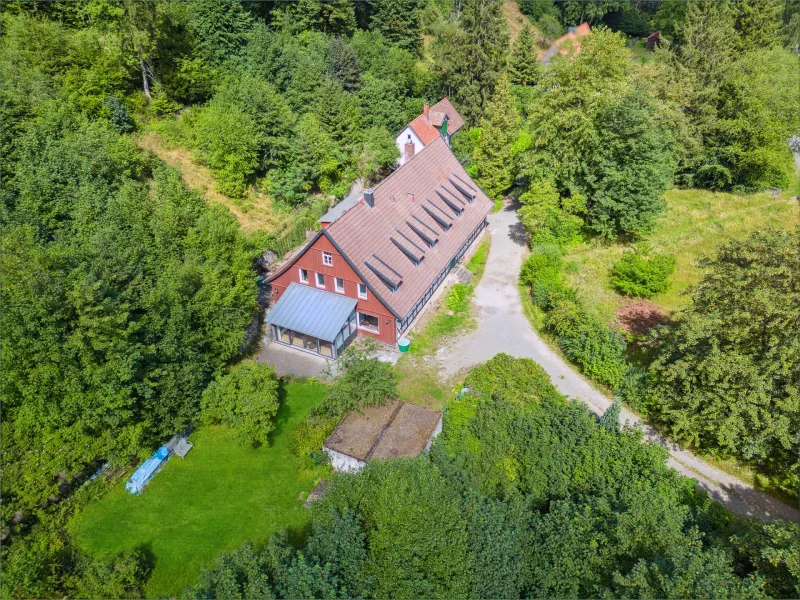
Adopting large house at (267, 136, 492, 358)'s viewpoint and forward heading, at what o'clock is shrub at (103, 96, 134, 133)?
The shrub is roughly at 3 o'clock from the large house.

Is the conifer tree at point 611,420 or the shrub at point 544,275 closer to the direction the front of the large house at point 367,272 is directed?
the conifer tree

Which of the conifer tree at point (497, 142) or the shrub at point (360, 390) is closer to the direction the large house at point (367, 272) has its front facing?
the shrub

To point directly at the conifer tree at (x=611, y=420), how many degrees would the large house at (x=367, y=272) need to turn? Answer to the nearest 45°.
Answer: approximately 90° to its left

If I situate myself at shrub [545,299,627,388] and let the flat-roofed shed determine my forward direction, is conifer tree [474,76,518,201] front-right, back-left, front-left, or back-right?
back-right

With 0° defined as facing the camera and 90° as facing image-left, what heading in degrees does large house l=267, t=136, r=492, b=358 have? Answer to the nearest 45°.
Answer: approximately 45°

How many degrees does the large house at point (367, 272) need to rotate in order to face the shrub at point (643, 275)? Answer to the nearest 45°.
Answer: approximately 135° to its left

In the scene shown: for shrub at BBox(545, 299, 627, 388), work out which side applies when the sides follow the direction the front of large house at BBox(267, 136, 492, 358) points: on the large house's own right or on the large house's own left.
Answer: on the large house's own left

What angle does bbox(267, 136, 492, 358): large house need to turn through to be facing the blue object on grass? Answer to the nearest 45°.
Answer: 0° — it already faces it

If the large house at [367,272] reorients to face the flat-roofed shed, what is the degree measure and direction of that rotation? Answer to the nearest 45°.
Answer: approximately 45° to its left

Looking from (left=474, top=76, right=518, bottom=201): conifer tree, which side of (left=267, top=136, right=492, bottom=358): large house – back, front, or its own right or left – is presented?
back

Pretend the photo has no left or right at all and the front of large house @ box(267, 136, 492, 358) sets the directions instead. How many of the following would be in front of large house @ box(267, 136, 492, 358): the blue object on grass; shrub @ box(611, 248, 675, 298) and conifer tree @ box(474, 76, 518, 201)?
1
